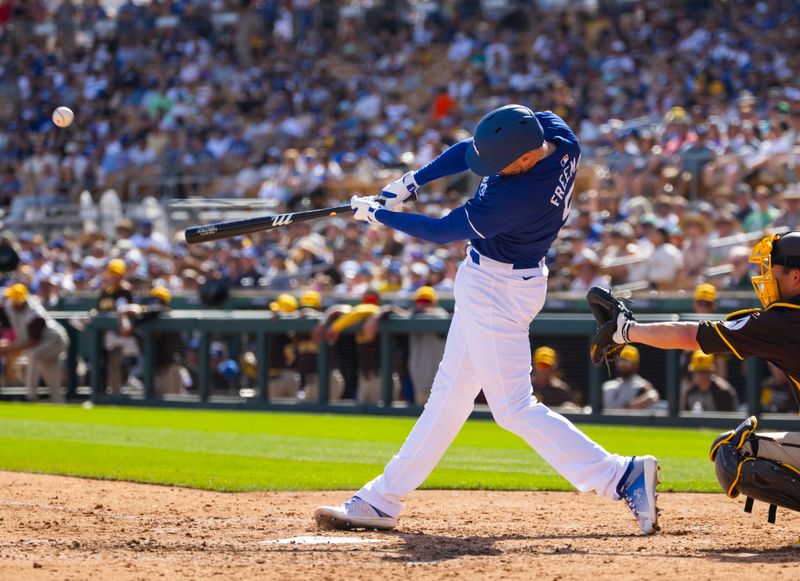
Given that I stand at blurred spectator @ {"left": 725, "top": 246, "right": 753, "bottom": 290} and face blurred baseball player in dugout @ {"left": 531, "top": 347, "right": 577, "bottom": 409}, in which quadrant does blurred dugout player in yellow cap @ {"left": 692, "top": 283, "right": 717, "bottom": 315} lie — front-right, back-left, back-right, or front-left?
front-left

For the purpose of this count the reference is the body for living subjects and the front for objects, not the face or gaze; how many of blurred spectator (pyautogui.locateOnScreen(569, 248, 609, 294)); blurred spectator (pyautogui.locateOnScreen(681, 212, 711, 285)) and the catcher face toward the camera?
2

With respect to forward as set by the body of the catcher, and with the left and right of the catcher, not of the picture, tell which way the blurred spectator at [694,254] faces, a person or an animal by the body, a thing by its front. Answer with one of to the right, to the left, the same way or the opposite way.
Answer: to the left

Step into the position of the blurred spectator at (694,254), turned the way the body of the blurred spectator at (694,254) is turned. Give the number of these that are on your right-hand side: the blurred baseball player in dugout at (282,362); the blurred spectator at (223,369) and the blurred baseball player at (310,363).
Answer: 3

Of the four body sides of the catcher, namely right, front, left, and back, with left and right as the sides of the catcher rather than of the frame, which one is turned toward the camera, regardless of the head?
left

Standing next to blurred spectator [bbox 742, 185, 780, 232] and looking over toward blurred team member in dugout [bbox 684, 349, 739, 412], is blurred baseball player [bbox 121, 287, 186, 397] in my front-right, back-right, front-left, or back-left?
front-right

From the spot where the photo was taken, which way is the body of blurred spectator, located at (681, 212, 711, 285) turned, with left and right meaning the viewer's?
facing the viewer

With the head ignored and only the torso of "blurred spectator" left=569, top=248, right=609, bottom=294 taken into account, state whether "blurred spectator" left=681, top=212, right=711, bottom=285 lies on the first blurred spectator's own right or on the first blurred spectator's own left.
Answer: on the first blurred spectator's own left

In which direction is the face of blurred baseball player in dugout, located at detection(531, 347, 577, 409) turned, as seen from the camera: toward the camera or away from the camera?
toward the camera

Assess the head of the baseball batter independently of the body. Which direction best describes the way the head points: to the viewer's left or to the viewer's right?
to the viewer's left

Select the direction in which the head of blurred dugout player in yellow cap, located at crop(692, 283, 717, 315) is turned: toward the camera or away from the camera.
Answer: toward the camera

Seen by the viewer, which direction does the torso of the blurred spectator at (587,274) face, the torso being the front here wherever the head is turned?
toward the camera

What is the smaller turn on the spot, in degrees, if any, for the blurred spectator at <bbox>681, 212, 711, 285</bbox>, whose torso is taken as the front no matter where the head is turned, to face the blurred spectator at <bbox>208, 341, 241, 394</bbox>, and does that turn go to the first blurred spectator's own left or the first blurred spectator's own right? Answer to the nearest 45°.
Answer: approximately 90° to the first blurred spectator's own right

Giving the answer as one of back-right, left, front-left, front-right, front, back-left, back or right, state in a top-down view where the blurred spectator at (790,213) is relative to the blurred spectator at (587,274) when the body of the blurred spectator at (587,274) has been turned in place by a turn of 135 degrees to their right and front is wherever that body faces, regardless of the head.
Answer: back-right

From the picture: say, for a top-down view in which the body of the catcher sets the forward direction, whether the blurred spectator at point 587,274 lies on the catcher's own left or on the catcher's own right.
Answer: on the catcher's own right

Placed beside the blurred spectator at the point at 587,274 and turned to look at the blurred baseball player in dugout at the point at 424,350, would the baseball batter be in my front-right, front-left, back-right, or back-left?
front-left
